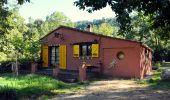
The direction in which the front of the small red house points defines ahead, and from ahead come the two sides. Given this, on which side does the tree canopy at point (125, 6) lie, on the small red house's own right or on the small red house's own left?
on the small red house's own left

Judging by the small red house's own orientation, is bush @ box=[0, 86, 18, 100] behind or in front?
in front

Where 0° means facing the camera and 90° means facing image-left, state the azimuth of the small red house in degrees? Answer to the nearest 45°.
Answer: approximately 45°
